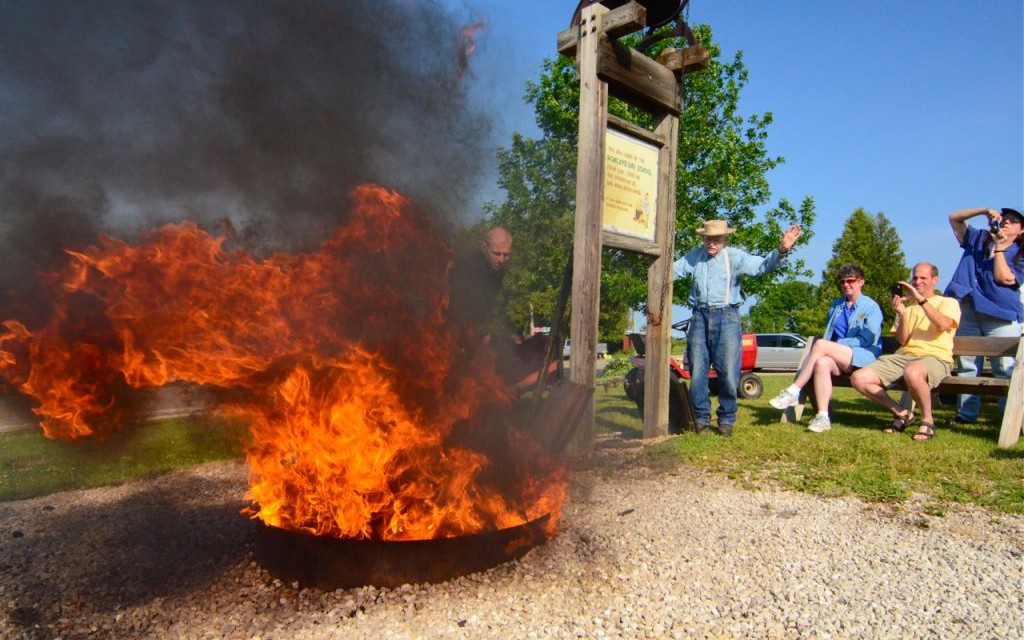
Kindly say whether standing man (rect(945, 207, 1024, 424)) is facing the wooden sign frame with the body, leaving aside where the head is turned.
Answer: yes

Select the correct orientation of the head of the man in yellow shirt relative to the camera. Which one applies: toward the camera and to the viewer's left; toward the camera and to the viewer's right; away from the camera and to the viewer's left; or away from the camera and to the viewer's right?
toward the camera and to the viewer's left

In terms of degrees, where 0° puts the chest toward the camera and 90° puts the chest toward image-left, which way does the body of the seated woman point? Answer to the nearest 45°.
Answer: approximately 45°

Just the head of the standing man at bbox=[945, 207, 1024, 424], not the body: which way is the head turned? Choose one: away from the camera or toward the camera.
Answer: toward the camera

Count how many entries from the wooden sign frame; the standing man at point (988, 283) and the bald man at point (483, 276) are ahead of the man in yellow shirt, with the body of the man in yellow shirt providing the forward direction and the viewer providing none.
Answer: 2

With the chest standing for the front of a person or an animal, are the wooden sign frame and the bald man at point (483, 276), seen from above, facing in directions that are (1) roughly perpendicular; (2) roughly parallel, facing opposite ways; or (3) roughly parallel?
roughly parallel

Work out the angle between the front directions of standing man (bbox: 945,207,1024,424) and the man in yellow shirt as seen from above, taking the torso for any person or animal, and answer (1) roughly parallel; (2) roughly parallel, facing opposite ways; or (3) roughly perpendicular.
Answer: roughly parallel

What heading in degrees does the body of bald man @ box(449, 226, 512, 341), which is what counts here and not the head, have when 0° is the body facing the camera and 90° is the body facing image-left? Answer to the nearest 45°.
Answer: approximately 315°

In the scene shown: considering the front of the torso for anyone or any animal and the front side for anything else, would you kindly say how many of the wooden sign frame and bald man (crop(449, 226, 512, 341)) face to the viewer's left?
0

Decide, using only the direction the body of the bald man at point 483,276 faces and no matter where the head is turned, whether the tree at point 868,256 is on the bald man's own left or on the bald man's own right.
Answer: on the bald man's own left

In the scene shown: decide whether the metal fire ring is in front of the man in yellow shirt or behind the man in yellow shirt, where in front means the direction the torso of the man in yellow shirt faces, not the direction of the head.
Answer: in front

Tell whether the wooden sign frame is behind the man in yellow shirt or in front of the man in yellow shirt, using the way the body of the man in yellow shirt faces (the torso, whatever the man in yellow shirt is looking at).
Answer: in front

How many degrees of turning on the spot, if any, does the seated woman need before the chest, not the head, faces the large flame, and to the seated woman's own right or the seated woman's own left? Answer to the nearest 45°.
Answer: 0° — they already face it

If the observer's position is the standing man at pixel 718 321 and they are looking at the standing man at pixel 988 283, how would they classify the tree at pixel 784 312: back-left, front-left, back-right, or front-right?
front-left

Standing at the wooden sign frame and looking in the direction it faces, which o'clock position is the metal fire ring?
The metal fire ring is roughly at 2 o'clock from the wooden sign frame.

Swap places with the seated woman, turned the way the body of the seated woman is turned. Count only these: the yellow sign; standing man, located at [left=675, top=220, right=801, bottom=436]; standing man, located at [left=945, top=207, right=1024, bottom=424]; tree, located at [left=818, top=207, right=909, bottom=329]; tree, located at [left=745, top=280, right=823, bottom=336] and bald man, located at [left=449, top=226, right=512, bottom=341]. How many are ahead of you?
3

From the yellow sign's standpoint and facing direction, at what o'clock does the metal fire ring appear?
The metal fire ring is roughly at 2 o'clock from the yellow sign.

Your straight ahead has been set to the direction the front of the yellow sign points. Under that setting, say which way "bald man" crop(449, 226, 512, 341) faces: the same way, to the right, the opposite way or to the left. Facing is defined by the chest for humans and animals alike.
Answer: the same way

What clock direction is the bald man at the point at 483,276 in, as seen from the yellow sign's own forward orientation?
The bald man is roughly at 4 o'clock from the yellow sign.
